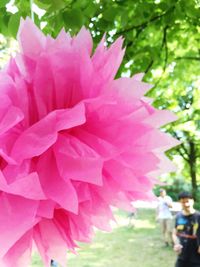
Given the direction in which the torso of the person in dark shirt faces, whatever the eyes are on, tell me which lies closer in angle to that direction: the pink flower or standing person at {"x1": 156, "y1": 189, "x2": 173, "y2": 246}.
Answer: the pink flower

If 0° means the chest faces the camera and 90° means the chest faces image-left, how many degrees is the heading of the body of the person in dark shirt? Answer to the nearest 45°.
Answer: approximately 0°

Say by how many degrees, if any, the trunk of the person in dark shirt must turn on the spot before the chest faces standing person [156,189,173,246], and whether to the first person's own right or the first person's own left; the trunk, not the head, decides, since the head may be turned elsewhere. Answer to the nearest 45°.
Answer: approximately 180°

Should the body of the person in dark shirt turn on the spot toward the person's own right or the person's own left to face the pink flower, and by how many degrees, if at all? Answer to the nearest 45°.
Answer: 0° — they already face it
